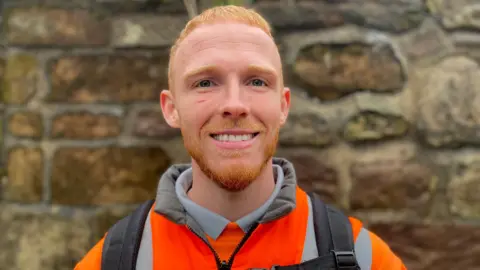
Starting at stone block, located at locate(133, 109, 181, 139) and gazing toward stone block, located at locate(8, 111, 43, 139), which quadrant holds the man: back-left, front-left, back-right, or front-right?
back-left

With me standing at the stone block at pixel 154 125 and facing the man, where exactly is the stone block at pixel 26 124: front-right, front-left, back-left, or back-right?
back-right

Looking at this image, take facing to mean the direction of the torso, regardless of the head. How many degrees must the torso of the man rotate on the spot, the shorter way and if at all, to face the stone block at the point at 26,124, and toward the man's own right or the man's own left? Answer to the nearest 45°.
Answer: approximately 135° to the man's own right

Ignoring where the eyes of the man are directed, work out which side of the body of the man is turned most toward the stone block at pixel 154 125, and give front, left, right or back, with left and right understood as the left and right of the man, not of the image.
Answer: back

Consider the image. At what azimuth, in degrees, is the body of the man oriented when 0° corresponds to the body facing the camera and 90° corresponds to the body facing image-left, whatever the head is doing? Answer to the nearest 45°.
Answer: approximately 0°
